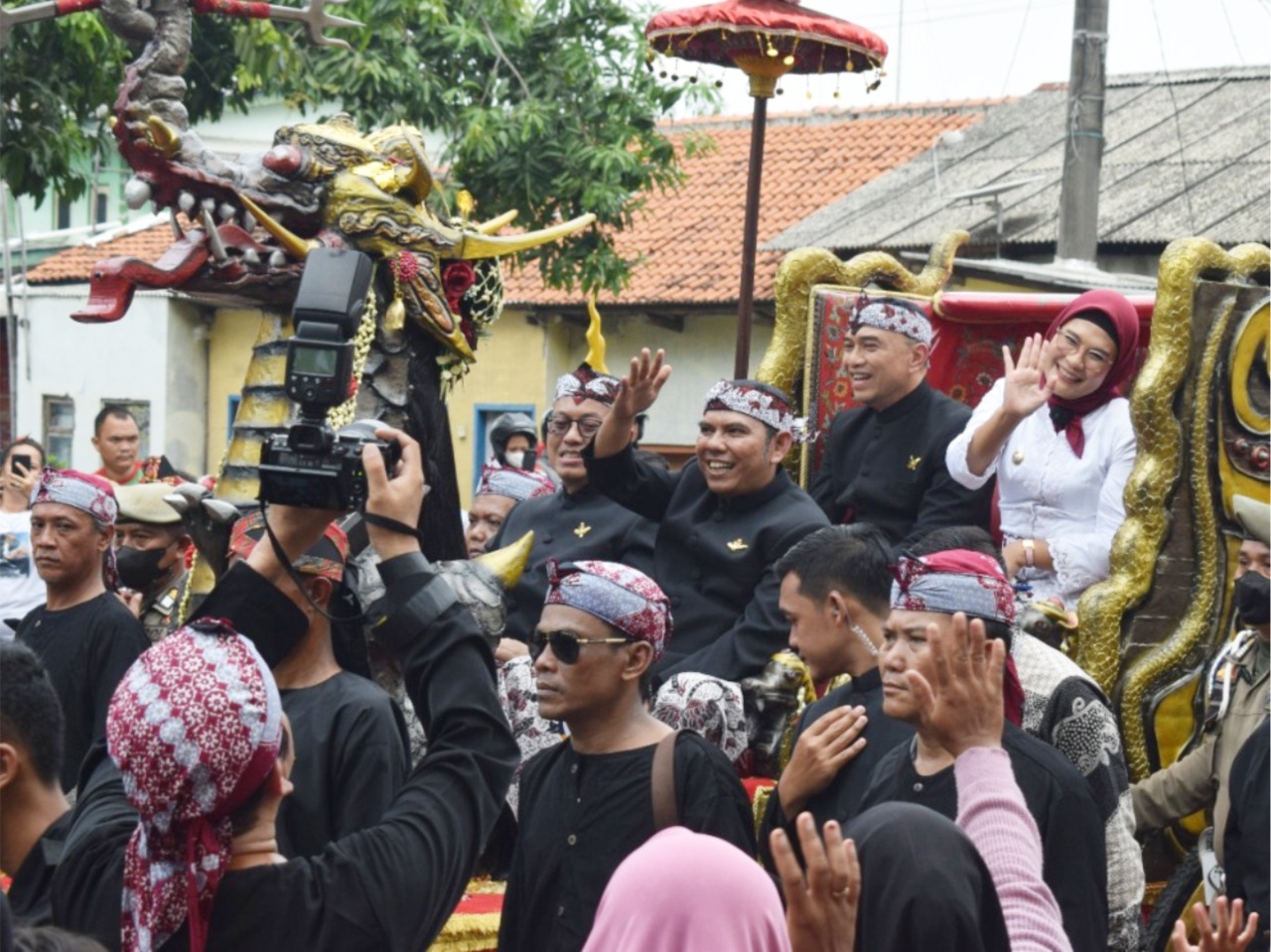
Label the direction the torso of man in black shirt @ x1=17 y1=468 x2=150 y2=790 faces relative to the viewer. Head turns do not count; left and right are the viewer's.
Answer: facing the viewer and to the left of the viewer

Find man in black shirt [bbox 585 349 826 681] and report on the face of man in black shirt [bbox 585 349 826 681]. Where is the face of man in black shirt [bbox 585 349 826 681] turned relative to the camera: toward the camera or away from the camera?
toward the camera

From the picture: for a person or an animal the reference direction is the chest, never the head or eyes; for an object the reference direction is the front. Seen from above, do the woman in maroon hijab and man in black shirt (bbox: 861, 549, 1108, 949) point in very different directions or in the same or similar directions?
same or similar directions

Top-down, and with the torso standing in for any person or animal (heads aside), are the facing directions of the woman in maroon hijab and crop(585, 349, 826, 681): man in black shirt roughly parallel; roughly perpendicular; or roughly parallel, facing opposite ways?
roughly parallel

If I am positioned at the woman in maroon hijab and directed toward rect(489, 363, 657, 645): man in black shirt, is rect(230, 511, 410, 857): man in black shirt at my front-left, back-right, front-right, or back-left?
front-left

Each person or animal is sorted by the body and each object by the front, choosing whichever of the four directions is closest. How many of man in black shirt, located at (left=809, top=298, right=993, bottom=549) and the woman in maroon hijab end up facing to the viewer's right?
0

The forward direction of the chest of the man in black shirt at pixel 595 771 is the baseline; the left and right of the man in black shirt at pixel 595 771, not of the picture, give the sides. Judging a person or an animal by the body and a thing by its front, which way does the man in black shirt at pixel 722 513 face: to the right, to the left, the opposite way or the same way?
the same way

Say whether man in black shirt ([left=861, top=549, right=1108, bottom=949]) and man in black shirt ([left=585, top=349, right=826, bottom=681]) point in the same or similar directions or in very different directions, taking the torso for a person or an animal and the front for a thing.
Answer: same or similar directions

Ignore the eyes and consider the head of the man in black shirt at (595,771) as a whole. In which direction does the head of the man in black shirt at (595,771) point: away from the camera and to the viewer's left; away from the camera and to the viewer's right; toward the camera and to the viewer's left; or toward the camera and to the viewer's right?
toward the camera and to the viewer's left

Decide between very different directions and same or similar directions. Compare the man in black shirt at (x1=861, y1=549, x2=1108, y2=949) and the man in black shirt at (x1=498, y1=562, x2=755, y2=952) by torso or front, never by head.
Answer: same or similar directions

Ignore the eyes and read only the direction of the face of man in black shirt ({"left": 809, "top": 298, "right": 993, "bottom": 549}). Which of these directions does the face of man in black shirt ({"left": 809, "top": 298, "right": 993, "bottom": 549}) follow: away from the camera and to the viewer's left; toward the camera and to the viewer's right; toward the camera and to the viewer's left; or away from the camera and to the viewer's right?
toward the camera and to the viewer's left

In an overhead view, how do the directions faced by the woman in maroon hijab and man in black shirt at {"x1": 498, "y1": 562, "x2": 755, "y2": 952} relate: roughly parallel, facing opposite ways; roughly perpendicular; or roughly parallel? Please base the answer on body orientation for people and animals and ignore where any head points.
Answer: roughly parallel

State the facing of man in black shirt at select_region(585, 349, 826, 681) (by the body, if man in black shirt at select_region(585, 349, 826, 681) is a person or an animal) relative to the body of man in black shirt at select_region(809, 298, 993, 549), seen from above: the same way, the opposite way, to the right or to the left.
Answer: the same way

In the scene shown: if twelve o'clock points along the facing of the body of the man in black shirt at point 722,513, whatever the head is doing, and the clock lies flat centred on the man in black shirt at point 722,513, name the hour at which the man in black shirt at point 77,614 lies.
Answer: the man in black shirt at point 77,614 is roughly at 1 o'clock from the man in black shirt at point 722,513.

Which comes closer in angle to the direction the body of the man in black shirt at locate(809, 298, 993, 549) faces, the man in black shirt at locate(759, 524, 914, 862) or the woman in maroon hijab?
the man in black shirt

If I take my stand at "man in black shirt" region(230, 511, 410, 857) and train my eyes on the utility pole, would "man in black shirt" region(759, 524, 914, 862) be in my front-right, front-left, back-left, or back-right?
front-right

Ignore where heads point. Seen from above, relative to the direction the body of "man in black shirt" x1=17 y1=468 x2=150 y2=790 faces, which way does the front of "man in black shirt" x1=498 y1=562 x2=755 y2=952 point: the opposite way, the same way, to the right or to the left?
the same way
